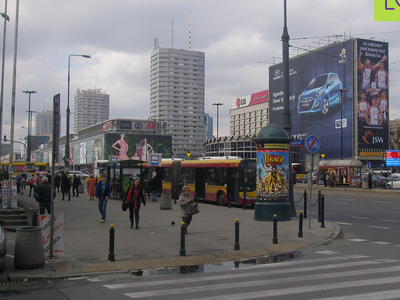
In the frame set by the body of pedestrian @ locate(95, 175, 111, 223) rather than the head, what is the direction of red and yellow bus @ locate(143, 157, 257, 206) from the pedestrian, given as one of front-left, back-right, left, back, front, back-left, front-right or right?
back-left

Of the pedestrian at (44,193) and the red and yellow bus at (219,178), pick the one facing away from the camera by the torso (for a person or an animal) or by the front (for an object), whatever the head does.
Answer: the pedestrian

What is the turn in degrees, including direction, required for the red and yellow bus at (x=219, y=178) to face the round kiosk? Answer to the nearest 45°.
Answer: approximately 45° to its right

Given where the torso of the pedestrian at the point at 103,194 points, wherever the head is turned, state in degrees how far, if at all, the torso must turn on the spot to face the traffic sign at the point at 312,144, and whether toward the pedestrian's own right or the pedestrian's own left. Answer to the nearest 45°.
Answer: approximately 90° to the pedestrian's own left

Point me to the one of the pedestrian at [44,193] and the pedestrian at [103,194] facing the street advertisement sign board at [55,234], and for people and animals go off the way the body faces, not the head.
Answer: the pedestrian at [103,194]

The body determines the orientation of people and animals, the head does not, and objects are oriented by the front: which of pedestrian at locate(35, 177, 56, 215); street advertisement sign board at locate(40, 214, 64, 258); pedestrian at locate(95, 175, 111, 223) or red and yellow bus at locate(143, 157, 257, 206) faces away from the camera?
pedestrian at locate(35, 177, 56, 215)

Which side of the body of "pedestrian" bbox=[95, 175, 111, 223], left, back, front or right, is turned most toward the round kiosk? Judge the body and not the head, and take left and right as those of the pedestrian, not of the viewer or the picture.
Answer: left

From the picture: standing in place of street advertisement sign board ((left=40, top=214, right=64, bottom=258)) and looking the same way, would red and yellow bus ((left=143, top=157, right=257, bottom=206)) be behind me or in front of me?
behind

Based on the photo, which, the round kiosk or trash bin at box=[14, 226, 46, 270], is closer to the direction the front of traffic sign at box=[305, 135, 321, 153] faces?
the trash bin

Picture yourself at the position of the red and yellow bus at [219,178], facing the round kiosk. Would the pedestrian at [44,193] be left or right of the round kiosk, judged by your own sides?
right

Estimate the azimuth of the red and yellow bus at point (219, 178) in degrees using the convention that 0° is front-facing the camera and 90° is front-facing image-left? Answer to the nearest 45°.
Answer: approximately 315°
